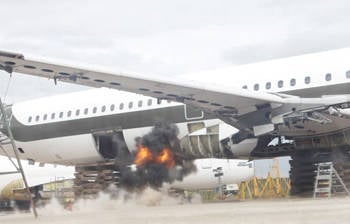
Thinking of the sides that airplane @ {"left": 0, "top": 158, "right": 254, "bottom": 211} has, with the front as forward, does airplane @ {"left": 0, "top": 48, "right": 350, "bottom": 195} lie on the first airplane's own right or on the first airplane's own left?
on the first airplane's own right

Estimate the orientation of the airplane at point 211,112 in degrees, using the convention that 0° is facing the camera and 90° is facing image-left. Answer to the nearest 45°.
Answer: approximately 315°

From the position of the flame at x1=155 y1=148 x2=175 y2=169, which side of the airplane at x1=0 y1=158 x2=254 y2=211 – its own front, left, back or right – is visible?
right

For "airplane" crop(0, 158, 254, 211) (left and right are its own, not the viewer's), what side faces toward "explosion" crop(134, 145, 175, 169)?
right

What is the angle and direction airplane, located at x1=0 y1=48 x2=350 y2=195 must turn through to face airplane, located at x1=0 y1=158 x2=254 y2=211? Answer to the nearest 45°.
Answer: approximately 135° to its left

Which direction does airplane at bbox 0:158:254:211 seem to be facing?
to the viewer's right
